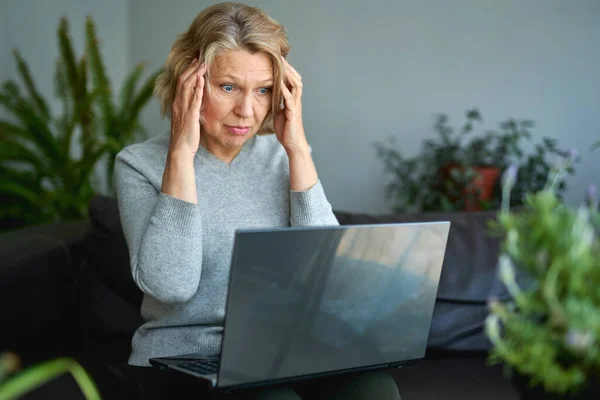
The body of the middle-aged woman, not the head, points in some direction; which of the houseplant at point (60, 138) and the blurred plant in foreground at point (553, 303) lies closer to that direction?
the blurred plant in foreground

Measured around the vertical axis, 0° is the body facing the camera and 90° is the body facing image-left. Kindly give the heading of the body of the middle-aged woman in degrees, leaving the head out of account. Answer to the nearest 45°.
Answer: approximately 315°

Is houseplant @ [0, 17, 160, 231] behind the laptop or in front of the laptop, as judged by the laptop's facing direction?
in front

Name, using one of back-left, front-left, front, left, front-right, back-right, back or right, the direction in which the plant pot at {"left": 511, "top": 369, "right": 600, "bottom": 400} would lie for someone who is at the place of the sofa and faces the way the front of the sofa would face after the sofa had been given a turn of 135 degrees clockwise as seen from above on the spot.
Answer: back

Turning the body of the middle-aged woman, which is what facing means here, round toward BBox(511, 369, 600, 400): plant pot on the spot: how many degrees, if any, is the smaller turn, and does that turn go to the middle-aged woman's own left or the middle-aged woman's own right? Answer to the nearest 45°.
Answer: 0° — they already face it

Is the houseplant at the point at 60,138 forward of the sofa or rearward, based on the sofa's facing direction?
rearward

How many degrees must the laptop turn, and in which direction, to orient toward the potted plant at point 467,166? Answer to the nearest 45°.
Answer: approximately 45° to its right

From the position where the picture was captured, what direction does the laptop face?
facing away from the viewer and to the left of the viewer

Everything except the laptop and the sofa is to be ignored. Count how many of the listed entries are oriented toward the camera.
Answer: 1

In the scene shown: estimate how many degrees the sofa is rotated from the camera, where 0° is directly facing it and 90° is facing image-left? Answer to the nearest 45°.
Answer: approximately 0°

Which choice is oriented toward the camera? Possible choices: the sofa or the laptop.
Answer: the sofa

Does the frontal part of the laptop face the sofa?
yes
